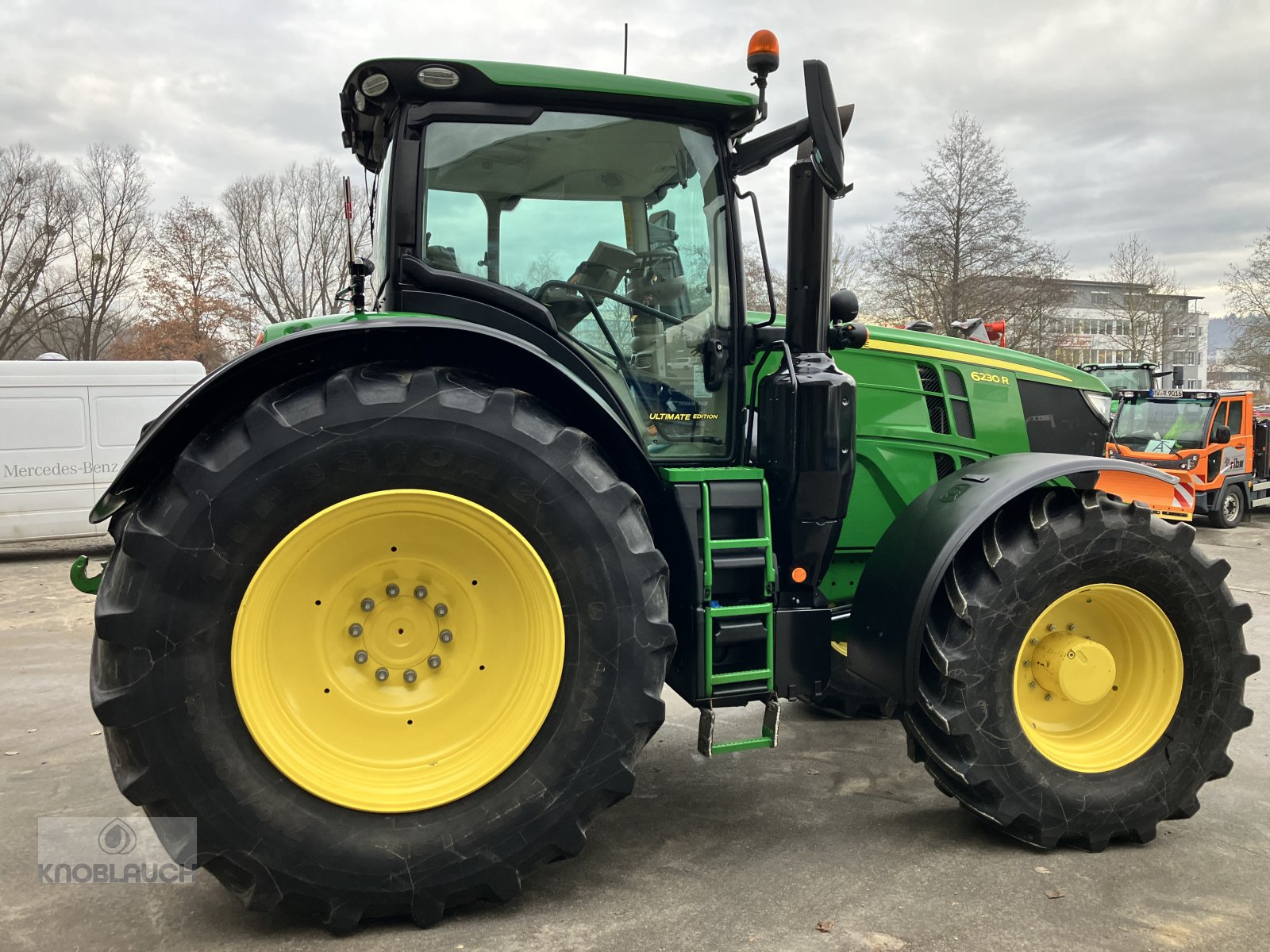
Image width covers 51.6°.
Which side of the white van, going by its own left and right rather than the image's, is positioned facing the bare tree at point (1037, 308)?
back

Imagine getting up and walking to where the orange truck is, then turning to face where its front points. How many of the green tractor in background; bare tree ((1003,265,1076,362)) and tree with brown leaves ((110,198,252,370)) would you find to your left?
0

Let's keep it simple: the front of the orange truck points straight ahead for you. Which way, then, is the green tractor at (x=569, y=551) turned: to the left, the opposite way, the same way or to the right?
the opposite way

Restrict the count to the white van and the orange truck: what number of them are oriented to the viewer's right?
0

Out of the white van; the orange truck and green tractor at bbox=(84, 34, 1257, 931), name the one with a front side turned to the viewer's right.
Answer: the green tractor

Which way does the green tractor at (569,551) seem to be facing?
to the viewer's right

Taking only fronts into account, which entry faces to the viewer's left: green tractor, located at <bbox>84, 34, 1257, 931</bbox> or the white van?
the white van

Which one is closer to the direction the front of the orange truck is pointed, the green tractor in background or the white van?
the white van

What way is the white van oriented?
to the viewer's left

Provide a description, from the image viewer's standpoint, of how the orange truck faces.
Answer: facing the viewer and to the left of the viewer
